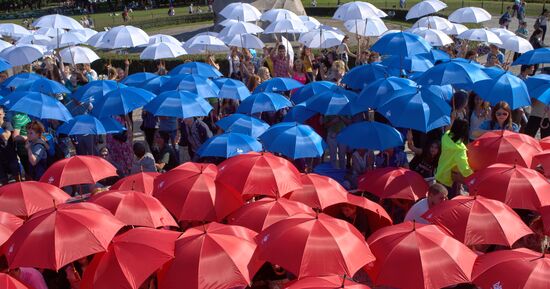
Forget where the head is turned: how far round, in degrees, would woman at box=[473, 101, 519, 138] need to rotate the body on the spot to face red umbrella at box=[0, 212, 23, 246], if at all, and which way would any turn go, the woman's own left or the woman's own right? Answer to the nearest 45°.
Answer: approximately 45° to the woman's own right

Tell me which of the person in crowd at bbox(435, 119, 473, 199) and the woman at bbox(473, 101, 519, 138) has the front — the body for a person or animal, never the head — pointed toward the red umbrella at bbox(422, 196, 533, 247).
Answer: the woman

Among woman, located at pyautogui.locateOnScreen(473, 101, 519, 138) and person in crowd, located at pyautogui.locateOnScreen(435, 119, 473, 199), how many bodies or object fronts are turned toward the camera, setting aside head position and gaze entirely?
1

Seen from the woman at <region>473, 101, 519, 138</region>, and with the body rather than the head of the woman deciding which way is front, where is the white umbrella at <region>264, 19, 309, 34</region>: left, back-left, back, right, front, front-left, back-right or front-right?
back-right

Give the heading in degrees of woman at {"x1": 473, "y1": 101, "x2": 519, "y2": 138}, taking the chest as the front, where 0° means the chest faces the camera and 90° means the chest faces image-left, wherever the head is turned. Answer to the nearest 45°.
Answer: approximately 0°

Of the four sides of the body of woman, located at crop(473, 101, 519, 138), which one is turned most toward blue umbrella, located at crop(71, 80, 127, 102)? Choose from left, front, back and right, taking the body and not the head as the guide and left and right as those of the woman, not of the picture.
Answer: right

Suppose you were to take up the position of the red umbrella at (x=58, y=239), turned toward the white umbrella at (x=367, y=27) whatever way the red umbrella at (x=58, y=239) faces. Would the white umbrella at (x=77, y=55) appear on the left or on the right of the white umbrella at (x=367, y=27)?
left

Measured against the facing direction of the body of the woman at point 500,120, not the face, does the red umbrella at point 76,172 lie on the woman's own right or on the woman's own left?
on the woman's own right
